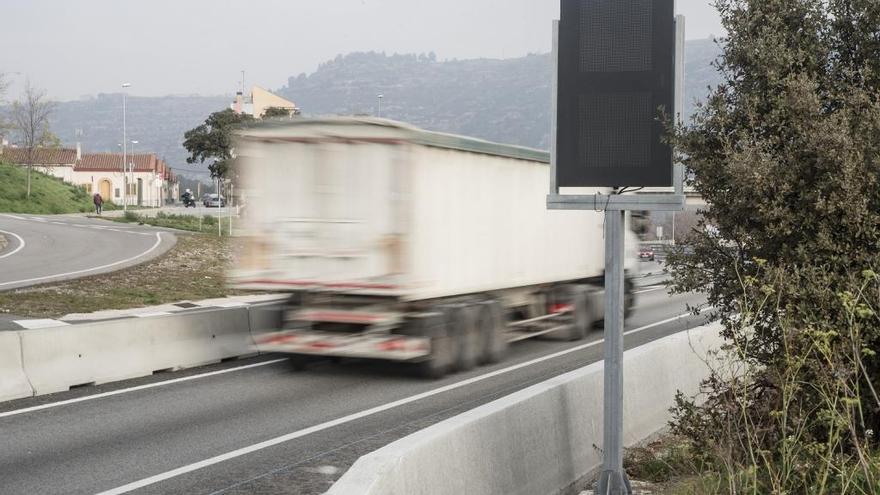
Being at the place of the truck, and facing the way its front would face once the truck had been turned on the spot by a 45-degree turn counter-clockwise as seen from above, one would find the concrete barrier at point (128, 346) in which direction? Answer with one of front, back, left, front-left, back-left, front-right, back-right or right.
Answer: left

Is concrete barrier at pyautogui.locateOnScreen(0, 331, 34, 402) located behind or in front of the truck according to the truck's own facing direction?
behind

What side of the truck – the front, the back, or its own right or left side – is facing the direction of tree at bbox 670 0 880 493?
right

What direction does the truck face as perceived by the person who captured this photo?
facing away from the viewer and to the right of the viewer

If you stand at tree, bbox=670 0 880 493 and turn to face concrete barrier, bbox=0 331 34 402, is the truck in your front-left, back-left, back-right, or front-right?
front-right

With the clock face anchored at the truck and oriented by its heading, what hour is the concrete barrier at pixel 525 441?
The concrete barrier is roughly at 4 o'clock from the truck.
